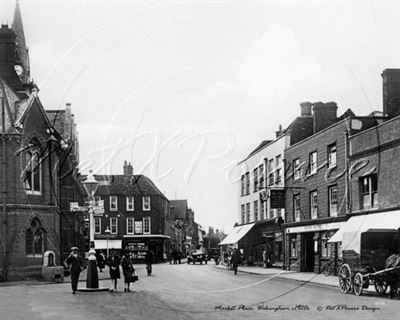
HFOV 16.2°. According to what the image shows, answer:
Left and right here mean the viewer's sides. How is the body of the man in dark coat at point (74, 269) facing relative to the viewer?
facing the viewer

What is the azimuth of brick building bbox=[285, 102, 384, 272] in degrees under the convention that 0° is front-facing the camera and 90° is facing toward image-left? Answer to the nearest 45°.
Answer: approximately 45°

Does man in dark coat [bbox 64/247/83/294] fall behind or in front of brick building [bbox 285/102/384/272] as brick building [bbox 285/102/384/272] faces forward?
in front

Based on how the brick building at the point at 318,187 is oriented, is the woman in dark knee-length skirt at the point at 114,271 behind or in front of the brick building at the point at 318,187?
in front

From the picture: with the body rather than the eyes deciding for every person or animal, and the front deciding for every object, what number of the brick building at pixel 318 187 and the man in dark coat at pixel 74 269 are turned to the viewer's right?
0

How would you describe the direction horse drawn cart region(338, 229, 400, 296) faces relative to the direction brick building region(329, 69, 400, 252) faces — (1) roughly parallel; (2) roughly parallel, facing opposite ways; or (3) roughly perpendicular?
roughly perpendicular

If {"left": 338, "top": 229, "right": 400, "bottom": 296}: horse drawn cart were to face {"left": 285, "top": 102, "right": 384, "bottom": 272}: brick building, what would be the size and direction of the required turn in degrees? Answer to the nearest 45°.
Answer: approximately 135° to its left

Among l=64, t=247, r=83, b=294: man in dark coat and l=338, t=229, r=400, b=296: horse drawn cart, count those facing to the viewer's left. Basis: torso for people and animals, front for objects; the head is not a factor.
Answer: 0

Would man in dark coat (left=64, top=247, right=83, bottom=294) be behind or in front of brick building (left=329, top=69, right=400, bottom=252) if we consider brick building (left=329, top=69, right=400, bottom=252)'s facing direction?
in front
